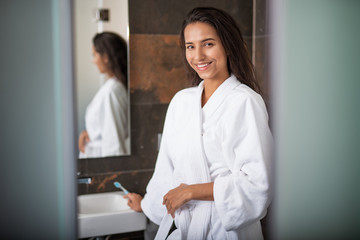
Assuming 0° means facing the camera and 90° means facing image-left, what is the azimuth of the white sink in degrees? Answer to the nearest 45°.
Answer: approximately 315°

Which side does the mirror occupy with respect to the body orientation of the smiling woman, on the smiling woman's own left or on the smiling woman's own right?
on the smiling woman's own right
